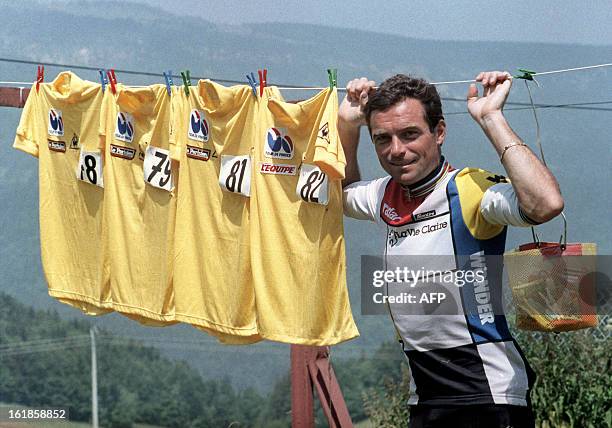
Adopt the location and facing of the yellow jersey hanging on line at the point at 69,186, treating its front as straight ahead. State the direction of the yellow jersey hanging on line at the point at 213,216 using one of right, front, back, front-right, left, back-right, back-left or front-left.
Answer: front-left

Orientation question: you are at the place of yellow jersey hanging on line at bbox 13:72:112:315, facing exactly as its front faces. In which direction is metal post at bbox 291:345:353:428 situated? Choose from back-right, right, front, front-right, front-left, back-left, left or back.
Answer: left

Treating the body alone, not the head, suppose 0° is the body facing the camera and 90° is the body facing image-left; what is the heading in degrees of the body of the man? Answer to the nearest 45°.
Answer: approximately 45°

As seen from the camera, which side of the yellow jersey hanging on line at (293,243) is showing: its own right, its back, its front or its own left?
front

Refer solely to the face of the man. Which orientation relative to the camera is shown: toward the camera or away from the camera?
toward the camera

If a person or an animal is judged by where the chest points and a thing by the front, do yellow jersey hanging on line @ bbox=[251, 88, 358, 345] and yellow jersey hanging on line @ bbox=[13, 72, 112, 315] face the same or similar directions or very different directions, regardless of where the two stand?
same or similar directions

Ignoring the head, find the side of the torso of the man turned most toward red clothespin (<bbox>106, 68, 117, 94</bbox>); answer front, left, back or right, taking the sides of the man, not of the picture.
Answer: right

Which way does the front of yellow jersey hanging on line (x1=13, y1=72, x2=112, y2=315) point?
toward the camera

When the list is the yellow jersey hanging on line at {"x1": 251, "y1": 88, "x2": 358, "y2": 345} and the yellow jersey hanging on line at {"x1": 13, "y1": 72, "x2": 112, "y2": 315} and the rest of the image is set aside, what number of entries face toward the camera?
2

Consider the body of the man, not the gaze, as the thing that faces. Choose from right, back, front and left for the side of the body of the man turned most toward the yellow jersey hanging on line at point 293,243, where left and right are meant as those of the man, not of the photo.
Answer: right
